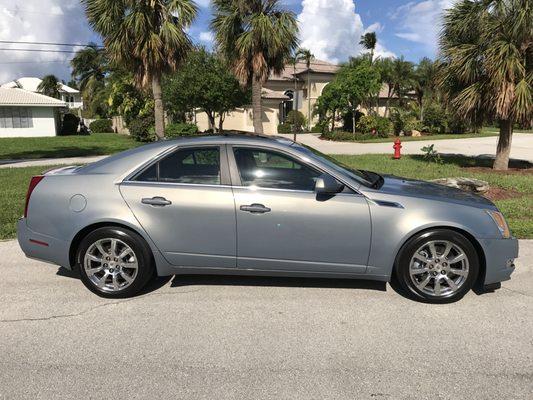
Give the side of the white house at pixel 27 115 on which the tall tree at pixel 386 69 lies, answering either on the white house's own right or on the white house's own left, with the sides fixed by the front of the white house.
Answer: on the white house's own left

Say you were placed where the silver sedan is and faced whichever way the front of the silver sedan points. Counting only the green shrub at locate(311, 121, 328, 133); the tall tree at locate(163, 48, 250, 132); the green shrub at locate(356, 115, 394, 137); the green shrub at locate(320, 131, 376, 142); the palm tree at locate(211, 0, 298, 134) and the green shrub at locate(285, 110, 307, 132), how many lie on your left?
6

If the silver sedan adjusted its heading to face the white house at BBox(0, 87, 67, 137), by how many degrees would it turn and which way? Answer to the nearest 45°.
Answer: approximately 135° to its left

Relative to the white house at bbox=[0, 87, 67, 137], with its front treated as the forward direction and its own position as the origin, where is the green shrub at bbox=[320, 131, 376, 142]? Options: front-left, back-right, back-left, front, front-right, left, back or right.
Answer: front-left

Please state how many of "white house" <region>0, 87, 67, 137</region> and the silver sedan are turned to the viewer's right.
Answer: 1

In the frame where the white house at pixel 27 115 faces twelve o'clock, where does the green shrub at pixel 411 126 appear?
The green shrub is roughly at 10 o'clock from the white house.

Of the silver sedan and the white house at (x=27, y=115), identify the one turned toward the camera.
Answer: the white house

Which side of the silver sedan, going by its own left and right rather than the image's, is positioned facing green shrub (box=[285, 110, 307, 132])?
left

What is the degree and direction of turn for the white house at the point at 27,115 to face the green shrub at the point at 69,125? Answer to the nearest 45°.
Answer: approximately 135° to its left

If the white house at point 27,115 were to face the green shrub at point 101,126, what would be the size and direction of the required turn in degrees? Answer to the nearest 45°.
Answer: approximately 135° to its left

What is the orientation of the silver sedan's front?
to the viewer's right

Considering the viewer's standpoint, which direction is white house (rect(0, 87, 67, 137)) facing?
facing the viewer
